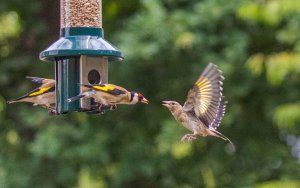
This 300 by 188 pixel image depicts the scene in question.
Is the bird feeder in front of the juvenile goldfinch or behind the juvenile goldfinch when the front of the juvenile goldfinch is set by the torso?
in front

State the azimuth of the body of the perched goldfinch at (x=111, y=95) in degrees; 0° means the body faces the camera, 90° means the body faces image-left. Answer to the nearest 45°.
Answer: approximately 270°
